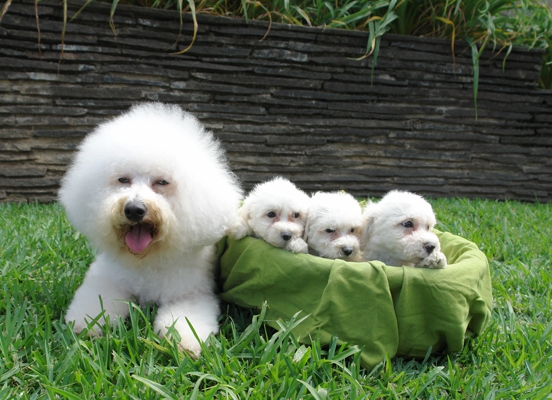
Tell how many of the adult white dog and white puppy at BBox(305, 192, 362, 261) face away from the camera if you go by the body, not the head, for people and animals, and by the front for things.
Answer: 0

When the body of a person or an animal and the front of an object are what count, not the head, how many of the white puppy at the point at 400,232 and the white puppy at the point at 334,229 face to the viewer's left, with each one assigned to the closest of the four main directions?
0

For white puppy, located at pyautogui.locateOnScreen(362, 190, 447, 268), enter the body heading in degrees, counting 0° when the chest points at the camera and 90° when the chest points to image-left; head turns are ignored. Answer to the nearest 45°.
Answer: approximately 315°

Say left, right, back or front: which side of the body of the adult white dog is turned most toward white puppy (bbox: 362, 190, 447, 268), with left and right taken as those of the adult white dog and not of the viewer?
left

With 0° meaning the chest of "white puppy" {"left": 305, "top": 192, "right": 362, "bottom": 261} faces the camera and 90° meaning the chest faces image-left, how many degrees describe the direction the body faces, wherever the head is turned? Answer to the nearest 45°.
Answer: approximately 315°

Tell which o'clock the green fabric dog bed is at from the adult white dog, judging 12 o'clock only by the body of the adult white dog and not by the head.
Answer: The green fabric dog bed is roughly at 10 o'clock from the adult white dog.

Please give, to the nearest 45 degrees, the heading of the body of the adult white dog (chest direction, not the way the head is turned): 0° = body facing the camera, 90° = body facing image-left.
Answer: approximately 0°

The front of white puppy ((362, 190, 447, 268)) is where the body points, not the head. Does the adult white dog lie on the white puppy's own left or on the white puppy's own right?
on the white puppy's own right

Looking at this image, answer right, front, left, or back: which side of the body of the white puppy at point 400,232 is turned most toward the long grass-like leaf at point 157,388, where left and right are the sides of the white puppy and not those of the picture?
right

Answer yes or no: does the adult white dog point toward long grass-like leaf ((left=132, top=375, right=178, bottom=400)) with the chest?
yes
